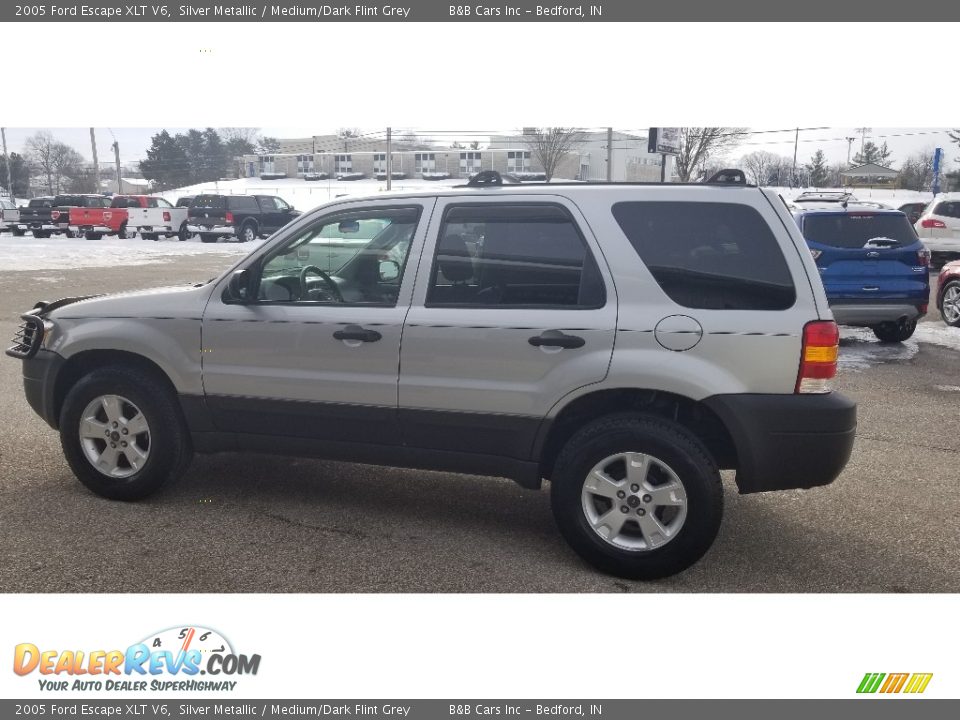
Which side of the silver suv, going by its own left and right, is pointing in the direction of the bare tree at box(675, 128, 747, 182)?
right

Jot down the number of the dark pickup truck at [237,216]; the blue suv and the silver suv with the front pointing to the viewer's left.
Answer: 1

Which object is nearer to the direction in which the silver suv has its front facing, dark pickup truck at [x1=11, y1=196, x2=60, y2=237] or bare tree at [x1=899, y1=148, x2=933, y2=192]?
the dark pickup truck

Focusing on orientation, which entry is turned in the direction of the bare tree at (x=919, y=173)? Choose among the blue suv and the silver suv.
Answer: the blue suv

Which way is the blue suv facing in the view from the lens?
facing away from the viewer

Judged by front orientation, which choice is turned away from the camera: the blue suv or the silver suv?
the blue suv

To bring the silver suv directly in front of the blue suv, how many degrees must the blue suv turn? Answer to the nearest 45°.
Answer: approximately 180°

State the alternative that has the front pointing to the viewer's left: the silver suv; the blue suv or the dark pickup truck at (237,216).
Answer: the silver suv

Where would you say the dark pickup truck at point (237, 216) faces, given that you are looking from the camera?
facing away from the viewer and to the right of the viewer

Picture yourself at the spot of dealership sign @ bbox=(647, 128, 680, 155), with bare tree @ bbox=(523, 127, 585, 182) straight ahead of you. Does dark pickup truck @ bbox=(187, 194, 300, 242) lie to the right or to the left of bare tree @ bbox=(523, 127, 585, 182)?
left

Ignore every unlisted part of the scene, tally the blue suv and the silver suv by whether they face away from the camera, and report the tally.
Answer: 1

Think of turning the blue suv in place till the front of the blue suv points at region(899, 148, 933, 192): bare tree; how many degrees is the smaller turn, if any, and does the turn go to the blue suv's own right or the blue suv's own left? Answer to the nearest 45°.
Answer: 0° — it already faces it

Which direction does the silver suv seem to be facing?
to the viewer's left
